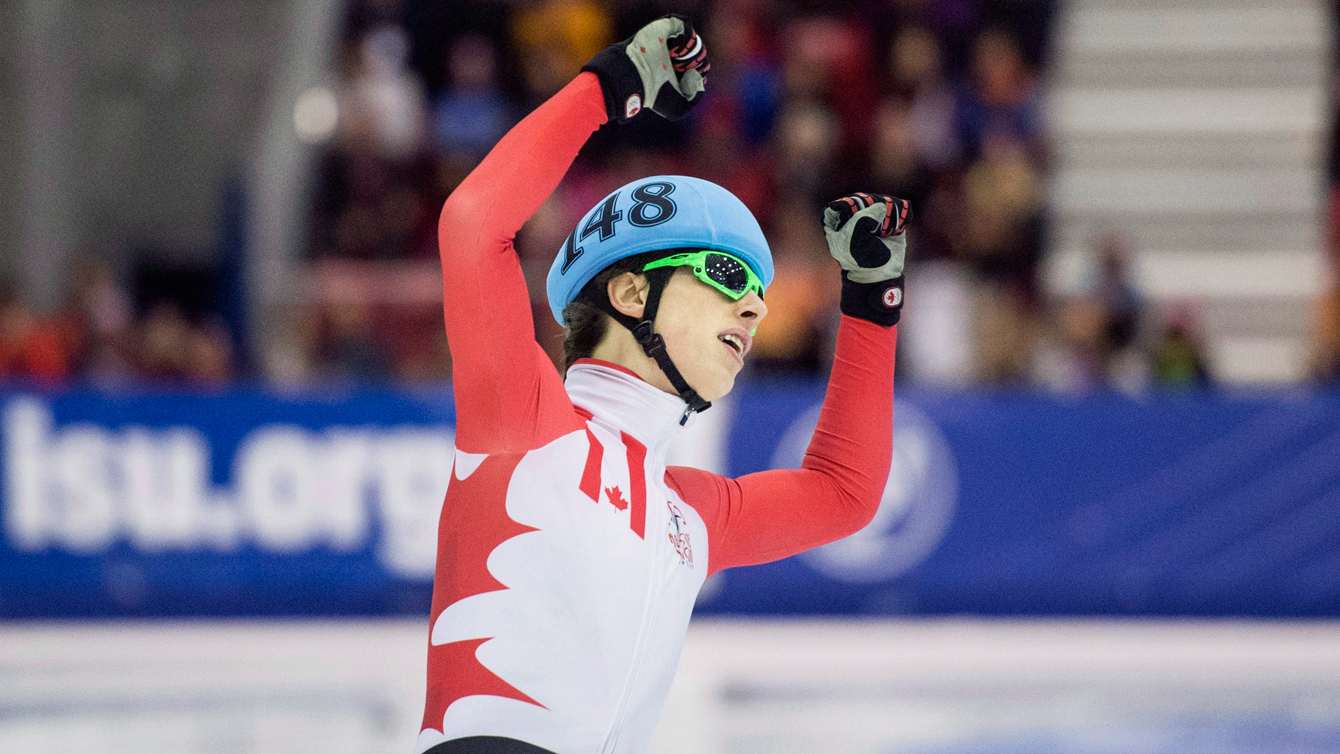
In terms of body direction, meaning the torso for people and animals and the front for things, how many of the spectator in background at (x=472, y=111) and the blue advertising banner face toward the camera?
2

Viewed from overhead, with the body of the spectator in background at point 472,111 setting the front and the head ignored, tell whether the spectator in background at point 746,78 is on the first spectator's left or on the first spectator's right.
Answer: on the first spectator's left

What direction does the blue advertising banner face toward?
toward the camera

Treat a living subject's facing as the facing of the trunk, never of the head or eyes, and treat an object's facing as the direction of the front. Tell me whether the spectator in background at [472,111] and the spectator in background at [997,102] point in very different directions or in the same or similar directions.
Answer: same or similar directions

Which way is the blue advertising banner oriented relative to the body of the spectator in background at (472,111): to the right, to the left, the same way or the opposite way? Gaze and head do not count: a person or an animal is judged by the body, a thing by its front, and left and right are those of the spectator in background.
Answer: the same way

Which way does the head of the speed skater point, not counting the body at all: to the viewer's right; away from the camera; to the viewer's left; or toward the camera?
to the viewer's right

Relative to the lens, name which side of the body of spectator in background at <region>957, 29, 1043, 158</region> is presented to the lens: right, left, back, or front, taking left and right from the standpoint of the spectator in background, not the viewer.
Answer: front

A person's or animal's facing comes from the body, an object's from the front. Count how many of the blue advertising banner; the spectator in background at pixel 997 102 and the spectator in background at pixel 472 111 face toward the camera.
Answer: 3

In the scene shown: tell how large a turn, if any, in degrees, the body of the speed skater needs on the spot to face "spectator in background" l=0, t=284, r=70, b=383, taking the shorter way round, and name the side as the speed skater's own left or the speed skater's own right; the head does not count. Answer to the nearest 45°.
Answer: approximately 180°

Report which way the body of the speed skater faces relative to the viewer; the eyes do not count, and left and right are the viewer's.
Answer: facing the viewer and to the right of the viewer

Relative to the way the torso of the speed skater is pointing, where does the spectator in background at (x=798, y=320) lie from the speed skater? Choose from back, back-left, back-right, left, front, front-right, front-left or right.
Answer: back-left

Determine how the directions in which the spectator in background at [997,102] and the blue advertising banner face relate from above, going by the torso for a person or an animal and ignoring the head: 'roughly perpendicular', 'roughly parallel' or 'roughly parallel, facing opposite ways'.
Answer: roughly parallel

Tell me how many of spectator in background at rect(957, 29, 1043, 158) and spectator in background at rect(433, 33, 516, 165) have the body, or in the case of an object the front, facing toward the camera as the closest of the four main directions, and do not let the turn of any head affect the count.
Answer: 2
